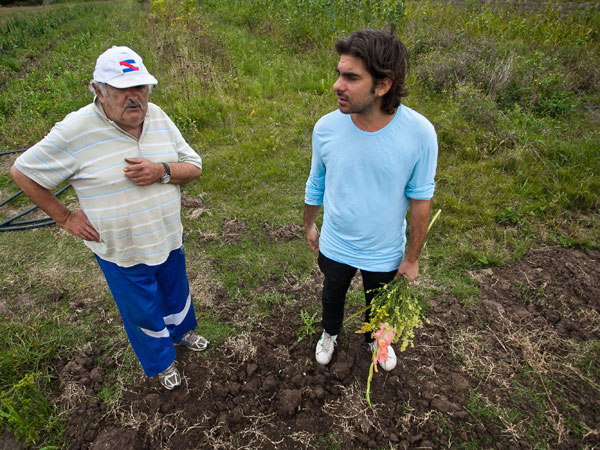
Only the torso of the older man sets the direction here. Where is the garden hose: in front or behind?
behind

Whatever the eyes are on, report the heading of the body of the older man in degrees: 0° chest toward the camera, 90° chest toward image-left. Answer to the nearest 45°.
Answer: approximately 315°
